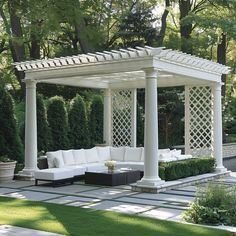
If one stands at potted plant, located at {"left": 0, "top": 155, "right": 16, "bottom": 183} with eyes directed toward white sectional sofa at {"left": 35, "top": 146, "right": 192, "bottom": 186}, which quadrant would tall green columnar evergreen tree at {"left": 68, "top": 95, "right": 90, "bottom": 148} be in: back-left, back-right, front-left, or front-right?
front-left

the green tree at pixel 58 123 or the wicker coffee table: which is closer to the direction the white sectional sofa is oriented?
the wicker coffee table

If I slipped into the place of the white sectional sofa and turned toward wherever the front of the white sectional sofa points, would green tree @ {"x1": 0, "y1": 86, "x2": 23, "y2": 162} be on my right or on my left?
on my right

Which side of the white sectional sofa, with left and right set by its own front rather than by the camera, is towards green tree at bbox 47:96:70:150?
back

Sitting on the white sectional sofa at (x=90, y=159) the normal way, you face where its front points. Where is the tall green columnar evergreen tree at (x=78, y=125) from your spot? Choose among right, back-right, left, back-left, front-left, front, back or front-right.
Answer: back

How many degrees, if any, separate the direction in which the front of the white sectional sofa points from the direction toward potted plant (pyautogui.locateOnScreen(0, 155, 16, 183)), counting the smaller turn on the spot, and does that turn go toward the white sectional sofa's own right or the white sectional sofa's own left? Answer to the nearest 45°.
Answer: approximately 90° to the white sectional sofa's own right

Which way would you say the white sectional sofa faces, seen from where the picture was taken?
facing the viewer

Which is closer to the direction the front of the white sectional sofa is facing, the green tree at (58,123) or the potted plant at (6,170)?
the potted plant

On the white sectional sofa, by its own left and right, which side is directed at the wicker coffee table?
front

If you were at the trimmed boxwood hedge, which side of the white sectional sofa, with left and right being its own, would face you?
left

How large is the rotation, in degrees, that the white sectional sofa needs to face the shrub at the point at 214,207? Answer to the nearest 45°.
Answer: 0° — it already faces it

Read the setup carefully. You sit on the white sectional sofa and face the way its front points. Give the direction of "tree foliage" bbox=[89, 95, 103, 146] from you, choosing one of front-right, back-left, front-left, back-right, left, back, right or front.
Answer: back

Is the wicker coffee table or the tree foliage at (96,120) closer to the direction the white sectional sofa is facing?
the wicker coffee table

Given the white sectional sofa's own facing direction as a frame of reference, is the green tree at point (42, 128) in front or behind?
behind
